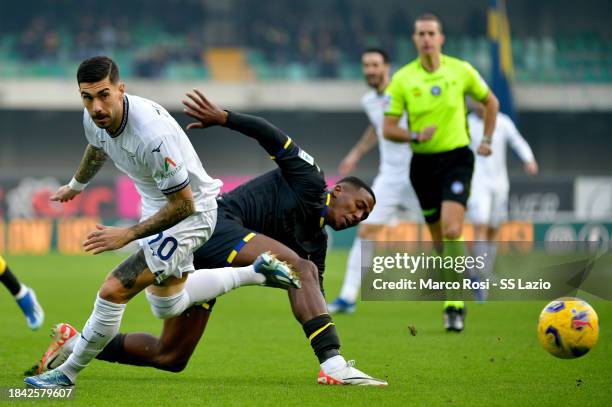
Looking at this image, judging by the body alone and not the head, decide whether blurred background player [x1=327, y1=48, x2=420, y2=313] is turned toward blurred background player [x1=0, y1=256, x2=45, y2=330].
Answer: yes

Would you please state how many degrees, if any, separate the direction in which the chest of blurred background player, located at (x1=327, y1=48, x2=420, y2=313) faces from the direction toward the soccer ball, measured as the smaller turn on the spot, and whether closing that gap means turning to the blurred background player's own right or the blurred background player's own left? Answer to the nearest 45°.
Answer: approximately 45° to the blurred background player's own left

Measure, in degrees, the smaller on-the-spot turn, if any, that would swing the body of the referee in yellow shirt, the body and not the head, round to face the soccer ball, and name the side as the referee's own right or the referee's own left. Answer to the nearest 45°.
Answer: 0° — they already face it

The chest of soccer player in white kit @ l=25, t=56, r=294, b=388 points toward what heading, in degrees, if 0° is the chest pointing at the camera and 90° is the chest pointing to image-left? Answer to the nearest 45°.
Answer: approximately 45°

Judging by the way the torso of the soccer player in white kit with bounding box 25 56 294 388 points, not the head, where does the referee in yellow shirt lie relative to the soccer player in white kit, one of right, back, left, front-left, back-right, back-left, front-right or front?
back

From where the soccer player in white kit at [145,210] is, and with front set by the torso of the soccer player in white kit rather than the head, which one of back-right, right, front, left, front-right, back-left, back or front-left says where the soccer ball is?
back-left

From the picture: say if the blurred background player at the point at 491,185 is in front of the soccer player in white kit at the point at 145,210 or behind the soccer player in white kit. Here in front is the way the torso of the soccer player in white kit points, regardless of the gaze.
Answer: behind
